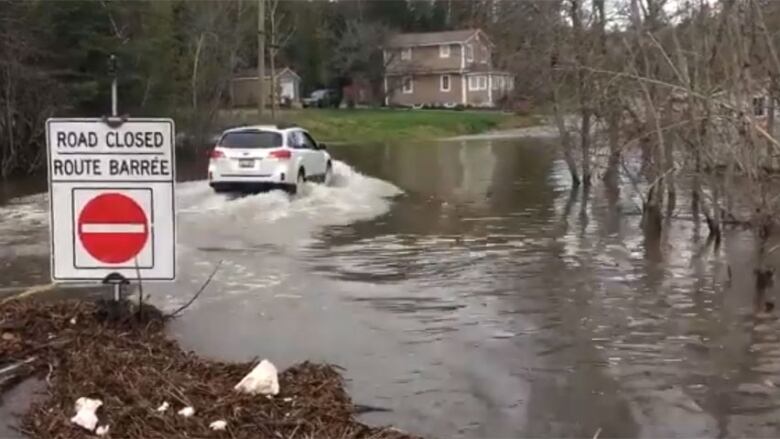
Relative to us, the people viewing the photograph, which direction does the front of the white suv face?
facing away from the viewer and to the right of the viewer

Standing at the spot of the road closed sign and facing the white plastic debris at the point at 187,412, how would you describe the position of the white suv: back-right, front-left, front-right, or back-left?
back-left

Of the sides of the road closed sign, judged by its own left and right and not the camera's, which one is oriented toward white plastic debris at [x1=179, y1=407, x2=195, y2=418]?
front

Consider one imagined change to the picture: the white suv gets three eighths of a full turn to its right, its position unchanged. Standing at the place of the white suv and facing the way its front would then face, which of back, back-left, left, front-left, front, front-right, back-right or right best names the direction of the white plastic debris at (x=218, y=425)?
front

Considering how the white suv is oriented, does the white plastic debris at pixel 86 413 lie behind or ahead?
behind

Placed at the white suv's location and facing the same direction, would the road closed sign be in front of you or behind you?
behind

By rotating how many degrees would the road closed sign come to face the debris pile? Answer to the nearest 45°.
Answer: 0° — it already faces it

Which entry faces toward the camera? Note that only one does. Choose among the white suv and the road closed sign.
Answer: the road closed sign

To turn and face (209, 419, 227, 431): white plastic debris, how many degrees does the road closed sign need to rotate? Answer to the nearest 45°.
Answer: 0° — it already faces it

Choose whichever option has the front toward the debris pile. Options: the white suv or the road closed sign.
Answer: the road closed sign

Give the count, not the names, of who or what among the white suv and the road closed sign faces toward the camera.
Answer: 1

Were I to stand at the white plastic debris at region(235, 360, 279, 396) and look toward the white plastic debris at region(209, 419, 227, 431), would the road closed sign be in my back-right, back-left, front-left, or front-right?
back-right

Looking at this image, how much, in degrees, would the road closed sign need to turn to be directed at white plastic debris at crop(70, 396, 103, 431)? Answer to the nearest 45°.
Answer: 0° — it already faces it
